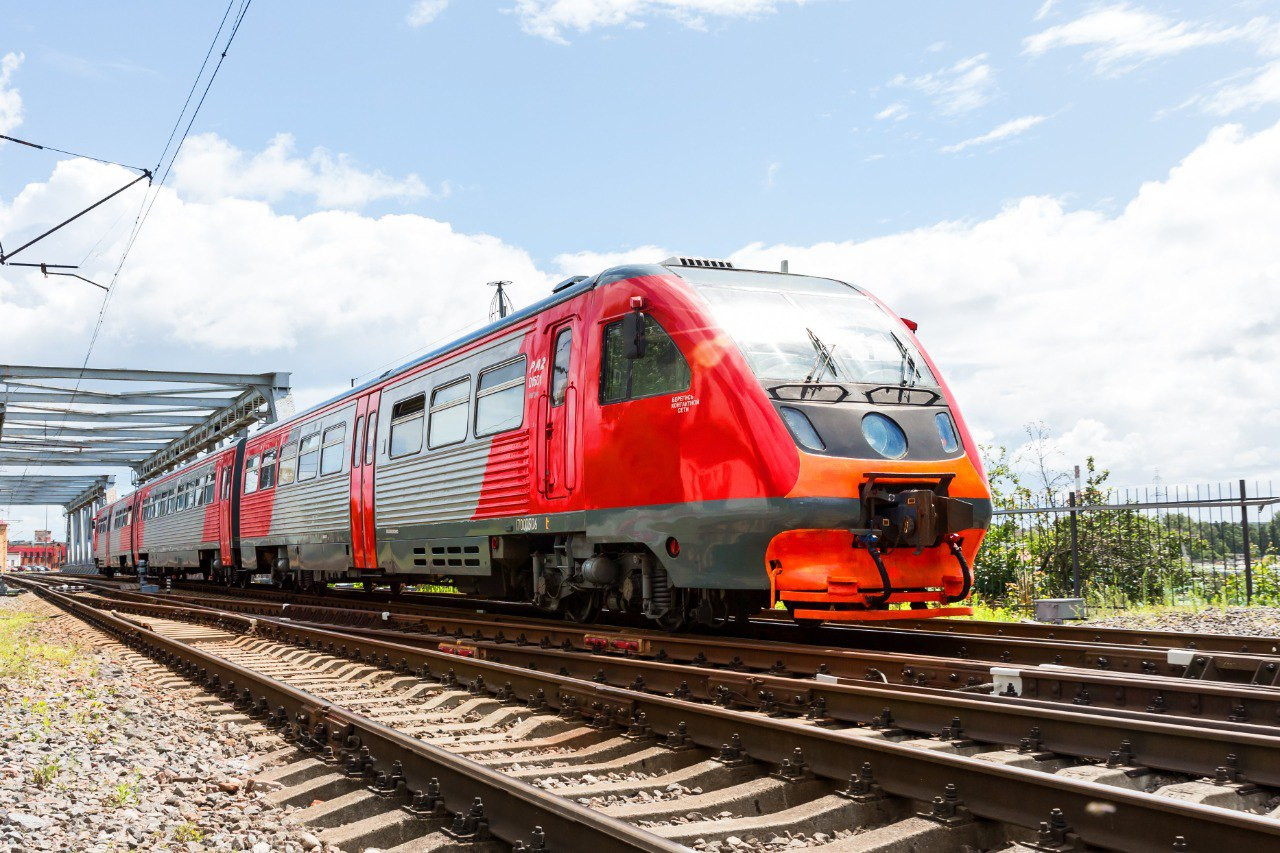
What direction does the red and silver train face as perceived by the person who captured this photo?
facing the viewer and to the right of the viewer

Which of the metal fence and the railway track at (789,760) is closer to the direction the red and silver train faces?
the railway track

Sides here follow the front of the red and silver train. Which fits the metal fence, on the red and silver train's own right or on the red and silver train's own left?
on the red and silver train's own left

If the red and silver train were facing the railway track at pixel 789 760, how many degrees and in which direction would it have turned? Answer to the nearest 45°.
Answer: approximately 45° to its right
